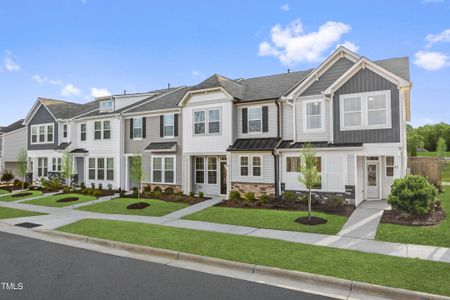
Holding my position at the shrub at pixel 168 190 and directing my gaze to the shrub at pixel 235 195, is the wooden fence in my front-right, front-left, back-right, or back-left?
front-left

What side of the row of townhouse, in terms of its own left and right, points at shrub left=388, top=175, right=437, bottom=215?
left

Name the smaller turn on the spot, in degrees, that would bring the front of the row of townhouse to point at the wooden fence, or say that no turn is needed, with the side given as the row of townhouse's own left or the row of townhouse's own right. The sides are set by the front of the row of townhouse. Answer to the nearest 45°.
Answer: approximately 135° to the row of townhouse's own left

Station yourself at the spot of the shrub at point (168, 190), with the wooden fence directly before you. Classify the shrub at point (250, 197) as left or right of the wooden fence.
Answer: right

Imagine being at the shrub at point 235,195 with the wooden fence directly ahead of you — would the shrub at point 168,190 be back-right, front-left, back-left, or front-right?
back-left
